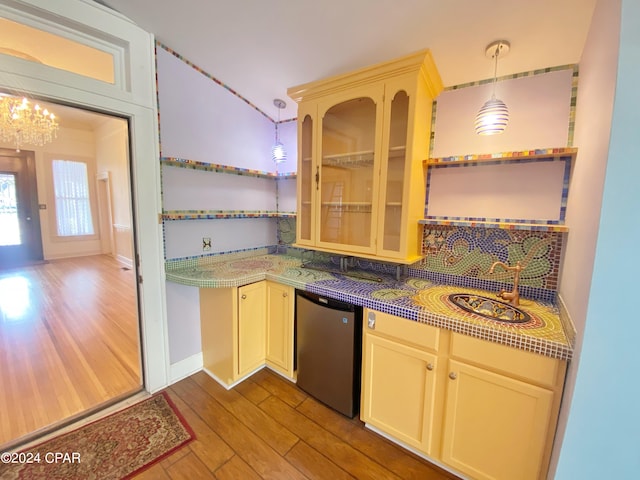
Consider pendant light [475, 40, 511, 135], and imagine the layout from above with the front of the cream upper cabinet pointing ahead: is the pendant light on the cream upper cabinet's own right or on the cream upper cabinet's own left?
on the cream upper cabinet's own left

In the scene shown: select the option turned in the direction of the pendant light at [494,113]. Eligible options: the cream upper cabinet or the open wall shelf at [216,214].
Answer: the open wall shelf

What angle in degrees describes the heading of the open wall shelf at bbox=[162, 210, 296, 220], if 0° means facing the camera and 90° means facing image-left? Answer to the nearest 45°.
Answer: approximately 315°

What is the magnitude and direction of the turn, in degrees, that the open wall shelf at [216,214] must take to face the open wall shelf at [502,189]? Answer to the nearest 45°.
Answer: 0° — it already faces it

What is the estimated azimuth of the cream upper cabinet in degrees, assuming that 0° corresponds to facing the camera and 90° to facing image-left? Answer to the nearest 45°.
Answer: approximately 45°

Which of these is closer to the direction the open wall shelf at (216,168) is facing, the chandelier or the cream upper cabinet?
the cream upper cabinet

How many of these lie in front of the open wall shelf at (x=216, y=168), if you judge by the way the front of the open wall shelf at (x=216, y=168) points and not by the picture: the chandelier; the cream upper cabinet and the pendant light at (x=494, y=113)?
2

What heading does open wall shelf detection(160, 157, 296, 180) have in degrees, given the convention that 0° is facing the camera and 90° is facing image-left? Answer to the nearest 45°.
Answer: approximately 315°

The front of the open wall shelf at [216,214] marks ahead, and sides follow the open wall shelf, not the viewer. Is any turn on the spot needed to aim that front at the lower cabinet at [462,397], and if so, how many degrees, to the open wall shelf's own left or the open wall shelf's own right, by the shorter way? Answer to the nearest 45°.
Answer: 0° — it already faces it

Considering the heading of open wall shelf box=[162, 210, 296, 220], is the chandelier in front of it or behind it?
behind
